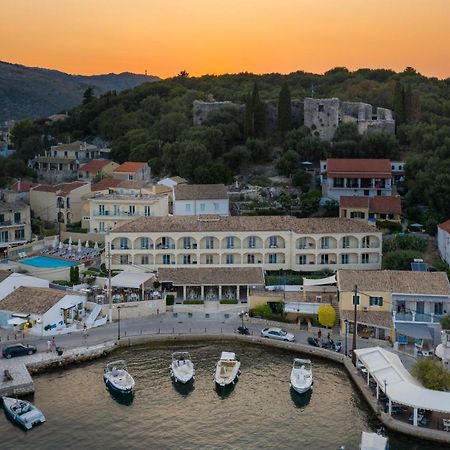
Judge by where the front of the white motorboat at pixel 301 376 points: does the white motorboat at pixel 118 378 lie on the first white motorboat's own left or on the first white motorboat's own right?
on the first white motorboat's own right

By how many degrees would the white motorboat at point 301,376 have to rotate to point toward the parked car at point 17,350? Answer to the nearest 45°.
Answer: approximately 90° to its right

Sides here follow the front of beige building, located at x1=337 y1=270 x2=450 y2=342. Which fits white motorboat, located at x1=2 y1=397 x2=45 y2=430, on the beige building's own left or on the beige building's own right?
on the beige building's own right

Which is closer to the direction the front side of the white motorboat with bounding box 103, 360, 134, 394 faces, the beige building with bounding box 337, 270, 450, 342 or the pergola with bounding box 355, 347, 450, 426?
the pergola

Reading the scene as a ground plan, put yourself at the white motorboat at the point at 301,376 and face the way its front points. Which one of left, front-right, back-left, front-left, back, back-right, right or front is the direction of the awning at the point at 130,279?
back-right

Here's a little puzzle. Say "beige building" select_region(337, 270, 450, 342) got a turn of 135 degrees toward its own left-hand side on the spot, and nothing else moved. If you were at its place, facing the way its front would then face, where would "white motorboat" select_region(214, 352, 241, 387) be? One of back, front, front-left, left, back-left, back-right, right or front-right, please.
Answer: back

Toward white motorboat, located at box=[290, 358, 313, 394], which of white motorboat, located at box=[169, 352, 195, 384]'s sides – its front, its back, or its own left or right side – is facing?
left

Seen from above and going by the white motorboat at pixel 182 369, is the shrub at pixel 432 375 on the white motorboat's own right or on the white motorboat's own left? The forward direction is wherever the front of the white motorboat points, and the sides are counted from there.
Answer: on the white motorboat's own left

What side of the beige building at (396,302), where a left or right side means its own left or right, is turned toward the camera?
front

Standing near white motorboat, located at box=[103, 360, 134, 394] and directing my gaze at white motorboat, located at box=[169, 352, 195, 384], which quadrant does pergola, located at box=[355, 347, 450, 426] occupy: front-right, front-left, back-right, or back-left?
front-right

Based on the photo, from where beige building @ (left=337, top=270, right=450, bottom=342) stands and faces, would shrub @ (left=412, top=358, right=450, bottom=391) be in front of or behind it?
in front

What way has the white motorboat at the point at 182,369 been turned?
toward the camera

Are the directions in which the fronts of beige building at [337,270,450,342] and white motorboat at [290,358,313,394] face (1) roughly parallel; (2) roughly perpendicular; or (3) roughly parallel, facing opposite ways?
roughly parallel

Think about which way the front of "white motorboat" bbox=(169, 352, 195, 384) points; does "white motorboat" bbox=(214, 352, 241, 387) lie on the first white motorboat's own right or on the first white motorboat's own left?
on the first white motorboat's own left

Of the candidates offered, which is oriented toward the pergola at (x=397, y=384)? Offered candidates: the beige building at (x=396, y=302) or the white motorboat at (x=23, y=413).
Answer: the beige building
